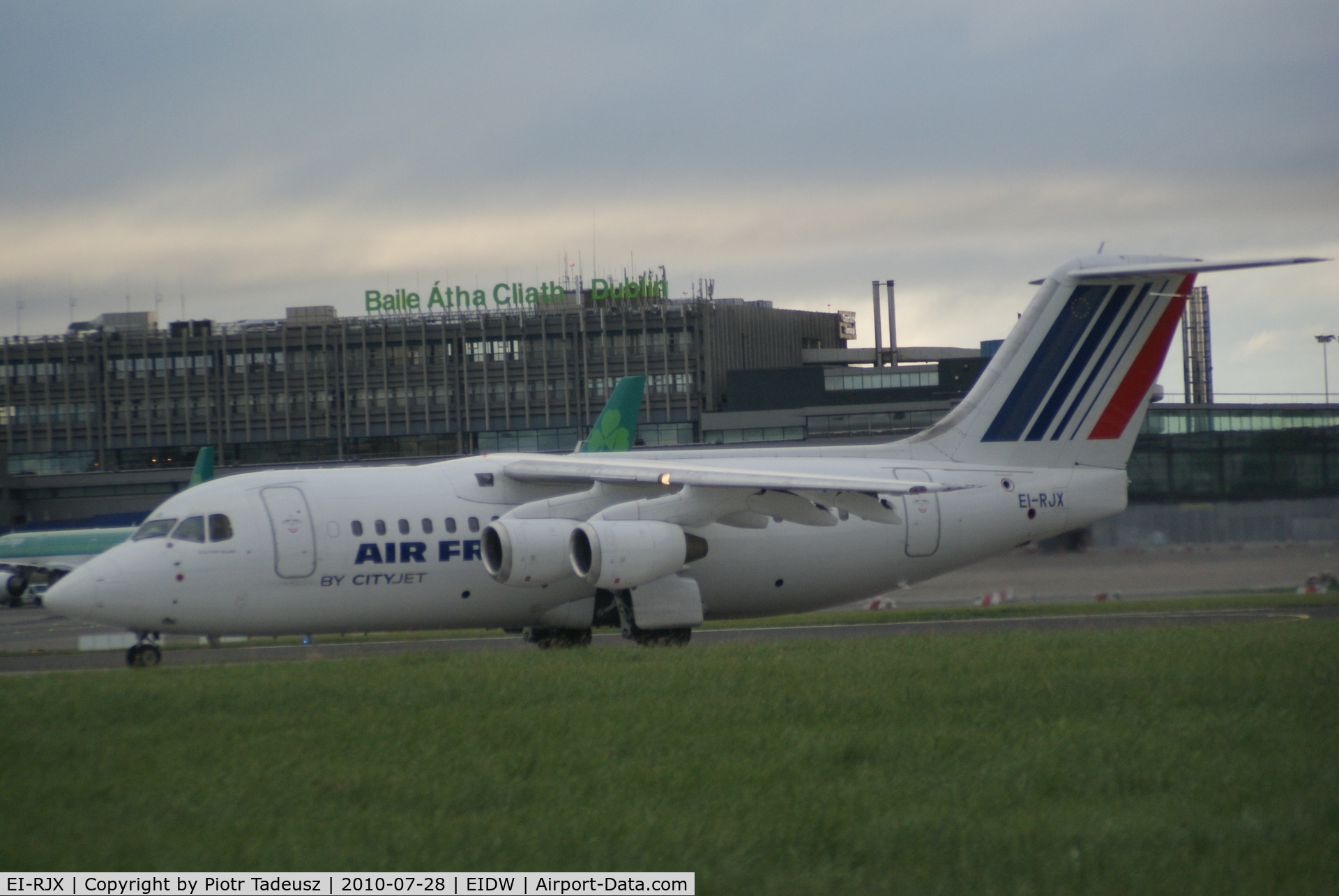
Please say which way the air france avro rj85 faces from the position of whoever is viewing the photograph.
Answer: facing the viewer and to the left of the viewer
